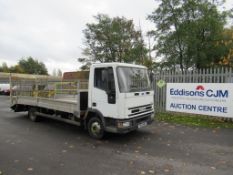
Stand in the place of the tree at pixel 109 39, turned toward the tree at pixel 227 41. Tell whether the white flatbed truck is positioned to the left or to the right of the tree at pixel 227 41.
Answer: right

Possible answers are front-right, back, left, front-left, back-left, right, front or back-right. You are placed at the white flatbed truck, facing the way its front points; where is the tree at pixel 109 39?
back-left

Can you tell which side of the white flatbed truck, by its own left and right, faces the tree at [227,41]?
left

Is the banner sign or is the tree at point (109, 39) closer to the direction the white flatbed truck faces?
the banner sign

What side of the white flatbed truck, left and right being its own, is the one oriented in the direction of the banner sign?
left

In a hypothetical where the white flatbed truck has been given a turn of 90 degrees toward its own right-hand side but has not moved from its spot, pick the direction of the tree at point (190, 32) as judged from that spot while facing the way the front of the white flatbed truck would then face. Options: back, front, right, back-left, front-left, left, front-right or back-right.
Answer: back

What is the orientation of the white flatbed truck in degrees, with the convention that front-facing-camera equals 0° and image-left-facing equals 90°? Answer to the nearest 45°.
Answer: approximately 315°

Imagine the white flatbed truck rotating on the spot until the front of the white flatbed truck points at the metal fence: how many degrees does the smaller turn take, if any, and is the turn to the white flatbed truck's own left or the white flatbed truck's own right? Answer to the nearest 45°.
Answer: approximately 90° to the white flatbed truck's own left
